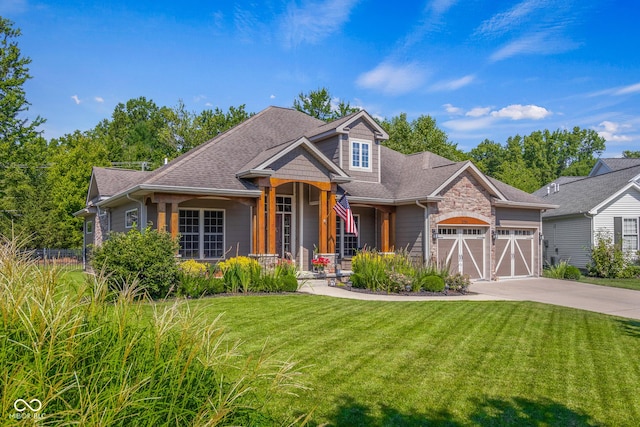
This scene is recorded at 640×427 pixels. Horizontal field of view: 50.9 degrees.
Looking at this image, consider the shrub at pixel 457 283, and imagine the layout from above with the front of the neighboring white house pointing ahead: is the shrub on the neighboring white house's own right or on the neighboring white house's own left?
on the neighboring white house's own right

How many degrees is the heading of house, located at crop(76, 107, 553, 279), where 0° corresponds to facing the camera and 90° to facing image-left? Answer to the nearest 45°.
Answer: approximately 315°

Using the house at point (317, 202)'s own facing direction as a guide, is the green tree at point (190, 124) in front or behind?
behind

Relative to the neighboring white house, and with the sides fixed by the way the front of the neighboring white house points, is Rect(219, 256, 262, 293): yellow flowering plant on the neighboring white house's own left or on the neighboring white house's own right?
on the neighboring white house's own right

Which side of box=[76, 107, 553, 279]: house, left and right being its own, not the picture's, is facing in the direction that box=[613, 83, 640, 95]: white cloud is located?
left

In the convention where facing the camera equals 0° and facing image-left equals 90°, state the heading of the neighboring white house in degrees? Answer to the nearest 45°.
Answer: approximately 315°
